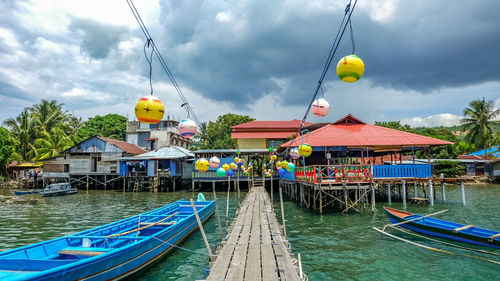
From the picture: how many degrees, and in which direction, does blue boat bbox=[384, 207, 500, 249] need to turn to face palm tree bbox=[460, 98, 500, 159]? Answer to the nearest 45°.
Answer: approximately 45° to its right

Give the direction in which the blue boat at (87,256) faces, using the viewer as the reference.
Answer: facing away from the viewer and to the right of the viewer

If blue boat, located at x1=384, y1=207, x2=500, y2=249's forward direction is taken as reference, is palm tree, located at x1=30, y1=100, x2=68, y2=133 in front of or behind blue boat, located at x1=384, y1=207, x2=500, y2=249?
in front

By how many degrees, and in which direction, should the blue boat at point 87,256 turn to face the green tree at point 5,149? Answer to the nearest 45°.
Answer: approximately 45° to its left

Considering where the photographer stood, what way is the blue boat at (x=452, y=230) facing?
facing away from the viewer and to the left of the viewer

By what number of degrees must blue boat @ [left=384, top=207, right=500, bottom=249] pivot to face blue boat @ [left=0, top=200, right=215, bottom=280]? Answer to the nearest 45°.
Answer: approximately 90° to its left

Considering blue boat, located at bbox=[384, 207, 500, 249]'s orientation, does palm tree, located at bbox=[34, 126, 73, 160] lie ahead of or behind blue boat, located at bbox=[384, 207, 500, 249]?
ahead

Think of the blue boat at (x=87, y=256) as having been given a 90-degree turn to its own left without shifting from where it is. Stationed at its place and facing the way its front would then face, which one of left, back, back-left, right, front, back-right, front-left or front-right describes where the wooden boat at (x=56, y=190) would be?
front-right

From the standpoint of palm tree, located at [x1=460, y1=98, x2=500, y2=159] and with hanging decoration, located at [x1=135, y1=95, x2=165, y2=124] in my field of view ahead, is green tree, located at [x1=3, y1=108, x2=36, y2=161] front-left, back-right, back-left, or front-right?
front-right

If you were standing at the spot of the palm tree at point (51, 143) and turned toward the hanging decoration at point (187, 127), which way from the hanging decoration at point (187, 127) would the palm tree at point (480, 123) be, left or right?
left

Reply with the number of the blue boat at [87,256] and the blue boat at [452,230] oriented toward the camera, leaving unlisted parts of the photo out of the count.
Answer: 0

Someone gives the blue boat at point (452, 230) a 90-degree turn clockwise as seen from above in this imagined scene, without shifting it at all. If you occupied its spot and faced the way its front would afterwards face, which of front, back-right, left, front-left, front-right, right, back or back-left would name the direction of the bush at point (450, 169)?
front-left

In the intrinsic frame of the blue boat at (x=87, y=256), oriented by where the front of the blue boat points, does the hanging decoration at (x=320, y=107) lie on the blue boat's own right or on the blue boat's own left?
on the blue boat's own right
